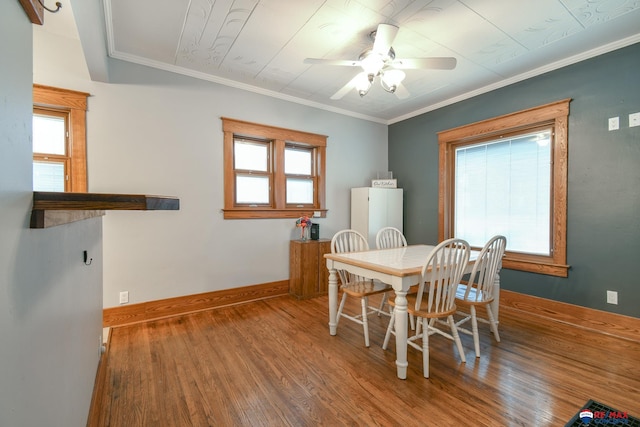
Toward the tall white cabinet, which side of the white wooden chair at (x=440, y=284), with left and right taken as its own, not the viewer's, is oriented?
front

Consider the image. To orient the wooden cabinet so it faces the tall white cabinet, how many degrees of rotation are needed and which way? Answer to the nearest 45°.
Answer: approximately 90° to its left

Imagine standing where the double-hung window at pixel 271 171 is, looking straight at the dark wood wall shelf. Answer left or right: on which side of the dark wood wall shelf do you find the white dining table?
left

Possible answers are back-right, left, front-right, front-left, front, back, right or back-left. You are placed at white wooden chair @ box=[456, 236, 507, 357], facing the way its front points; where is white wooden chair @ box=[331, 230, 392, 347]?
front-left

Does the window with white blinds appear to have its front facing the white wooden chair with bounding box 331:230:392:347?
yes

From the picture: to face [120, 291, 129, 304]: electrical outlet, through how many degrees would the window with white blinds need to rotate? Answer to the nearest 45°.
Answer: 0° — it already faces it

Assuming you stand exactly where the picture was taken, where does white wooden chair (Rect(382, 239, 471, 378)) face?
facing away from the viewer and to the left of the viewer

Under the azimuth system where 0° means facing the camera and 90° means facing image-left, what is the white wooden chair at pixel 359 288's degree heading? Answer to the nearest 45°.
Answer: approximately 315°

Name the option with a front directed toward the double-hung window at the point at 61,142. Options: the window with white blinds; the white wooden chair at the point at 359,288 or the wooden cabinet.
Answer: the window with white blinds

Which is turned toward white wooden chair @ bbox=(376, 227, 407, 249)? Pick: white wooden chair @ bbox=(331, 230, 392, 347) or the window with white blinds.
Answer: the window with white blinds

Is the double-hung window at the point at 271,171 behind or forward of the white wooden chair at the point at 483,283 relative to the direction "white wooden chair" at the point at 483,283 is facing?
forward

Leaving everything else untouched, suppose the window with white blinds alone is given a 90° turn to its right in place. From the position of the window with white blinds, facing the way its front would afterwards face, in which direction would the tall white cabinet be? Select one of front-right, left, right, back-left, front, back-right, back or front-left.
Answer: front-left
